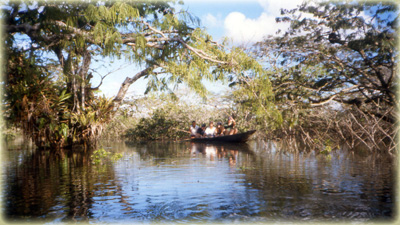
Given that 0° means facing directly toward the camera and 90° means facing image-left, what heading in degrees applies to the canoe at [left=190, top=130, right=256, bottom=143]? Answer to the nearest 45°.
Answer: approximately 270°
